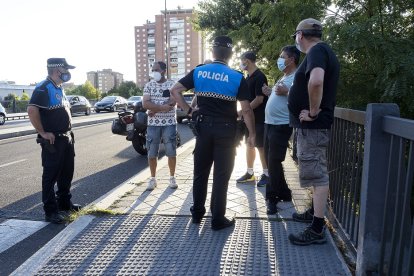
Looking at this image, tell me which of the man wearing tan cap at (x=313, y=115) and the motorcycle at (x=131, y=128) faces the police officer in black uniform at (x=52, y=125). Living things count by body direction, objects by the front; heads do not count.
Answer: the man wearing tan cap

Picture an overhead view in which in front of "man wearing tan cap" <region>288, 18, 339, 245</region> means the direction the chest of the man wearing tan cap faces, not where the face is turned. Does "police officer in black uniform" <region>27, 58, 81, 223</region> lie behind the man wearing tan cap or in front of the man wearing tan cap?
in front

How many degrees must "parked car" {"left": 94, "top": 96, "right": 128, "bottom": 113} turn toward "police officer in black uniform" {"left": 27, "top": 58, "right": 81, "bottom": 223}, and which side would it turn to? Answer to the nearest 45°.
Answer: approximately 45° to its left

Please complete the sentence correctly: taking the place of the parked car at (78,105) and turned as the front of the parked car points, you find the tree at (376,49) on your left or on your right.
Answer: on your left

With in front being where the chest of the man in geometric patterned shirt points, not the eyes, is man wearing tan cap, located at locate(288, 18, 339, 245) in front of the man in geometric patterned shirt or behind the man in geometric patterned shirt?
in front

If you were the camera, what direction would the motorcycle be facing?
facing away from the viewer and to the right of the viewer

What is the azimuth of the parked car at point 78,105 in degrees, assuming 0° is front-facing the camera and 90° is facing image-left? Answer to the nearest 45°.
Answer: approximately 45°

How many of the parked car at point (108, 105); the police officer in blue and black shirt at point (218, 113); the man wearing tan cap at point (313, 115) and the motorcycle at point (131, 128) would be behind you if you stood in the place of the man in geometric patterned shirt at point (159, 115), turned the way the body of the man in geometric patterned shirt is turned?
2

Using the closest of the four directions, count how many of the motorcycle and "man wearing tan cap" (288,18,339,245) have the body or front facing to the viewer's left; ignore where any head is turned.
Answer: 1

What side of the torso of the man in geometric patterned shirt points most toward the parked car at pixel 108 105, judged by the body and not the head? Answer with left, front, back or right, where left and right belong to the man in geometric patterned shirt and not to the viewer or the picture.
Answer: back

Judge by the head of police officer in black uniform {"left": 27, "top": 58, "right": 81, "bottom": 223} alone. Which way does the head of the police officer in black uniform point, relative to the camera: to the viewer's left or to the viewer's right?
to the viewer's right

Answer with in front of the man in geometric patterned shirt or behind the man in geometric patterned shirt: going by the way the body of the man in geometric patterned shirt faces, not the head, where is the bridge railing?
in front

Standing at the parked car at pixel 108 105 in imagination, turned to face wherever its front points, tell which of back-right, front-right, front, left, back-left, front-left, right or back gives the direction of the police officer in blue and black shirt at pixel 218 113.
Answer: front-left

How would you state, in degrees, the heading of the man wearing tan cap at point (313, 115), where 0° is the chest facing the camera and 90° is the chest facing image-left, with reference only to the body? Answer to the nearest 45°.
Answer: approximately 90°
